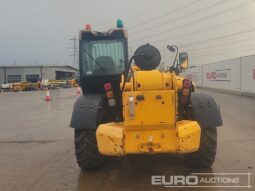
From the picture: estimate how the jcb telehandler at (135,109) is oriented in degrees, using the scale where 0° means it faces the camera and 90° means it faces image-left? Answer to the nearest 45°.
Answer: approximately 180°

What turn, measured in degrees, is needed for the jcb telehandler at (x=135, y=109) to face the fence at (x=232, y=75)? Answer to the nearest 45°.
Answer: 0° — it already faces it
